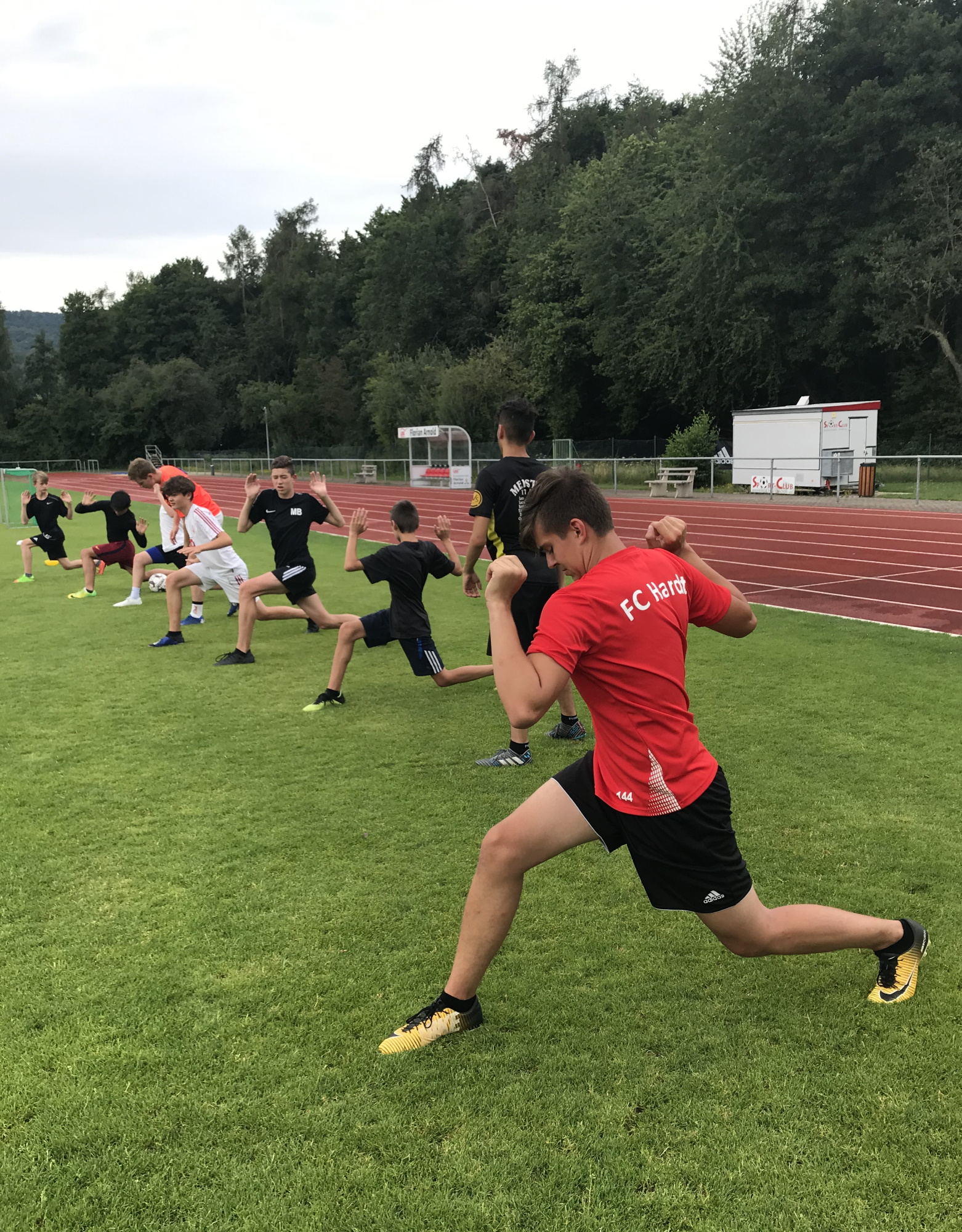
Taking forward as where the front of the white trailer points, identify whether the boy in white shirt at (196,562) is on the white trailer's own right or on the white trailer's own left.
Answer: on the white trailer's own right

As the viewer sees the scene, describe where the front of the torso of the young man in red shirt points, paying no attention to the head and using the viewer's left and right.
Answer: facing away from the viewer and to the left of the viewer

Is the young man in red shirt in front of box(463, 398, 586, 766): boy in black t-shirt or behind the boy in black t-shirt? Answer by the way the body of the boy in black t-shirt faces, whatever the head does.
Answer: behind

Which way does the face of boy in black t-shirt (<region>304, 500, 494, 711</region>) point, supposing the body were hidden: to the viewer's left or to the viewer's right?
to the viewer's left

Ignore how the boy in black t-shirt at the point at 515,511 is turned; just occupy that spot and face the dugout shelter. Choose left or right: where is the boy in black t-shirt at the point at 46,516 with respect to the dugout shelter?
left
